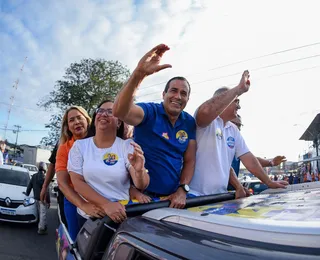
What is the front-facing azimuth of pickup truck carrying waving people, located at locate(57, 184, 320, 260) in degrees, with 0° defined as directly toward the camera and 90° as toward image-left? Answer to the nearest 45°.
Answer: approximately 315°

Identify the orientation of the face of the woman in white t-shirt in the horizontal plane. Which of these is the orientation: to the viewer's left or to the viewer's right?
to the viewer's right

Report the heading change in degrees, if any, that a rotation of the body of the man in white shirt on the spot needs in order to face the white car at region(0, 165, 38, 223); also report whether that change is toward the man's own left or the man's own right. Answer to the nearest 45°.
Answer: approximately 180°

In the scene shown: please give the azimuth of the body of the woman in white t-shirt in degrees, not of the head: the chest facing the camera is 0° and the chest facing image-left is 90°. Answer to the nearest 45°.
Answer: approximately 0°

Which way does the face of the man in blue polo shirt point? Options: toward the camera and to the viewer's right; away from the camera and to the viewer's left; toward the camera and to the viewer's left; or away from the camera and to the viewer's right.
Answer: toward the camera and to the viewer's right

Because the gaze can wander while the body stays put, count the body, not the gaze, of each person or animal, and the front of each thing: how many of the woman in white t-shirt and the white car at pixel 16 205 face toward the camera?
2

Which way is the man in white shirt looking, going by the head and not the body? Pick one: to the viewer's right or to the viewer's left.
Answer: to the viewer's right

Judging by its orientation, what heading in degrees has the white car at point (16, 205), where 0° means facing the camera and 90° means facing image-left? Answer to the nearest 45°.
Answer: approximately 0°
